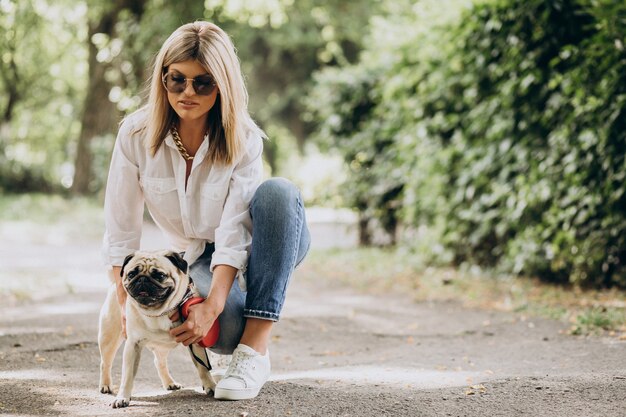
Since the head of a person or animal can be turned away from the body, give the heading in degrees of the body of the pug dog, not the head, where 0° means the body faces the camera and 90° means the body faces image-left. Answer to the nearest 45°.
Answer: approximately 0°

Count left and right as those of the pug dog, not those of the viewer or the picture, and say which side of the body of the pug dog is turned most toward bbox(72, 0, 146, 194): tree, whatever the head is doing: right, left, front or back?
back
